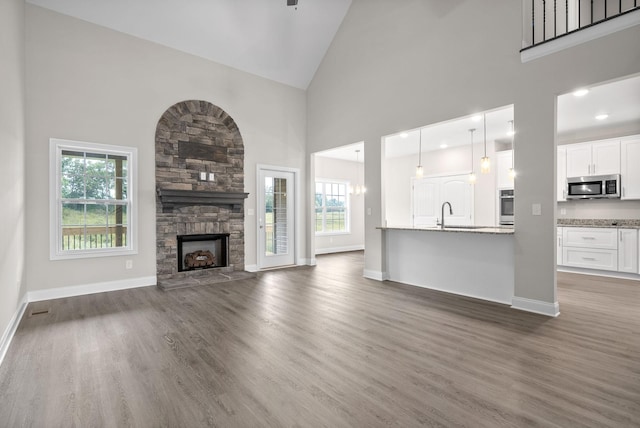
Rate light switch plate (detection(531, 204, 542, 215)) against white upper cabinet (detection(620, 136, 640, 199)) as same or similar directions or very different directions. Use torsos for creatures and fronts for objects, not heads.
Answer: same or similar directions

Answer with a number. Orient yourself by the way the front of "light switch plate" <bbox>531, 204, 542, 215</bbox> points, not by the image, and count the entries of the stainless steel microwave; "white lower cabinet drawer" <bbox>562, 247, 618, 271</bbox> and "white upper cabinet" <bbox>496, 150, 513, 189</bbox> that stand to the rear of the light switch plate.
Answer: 3

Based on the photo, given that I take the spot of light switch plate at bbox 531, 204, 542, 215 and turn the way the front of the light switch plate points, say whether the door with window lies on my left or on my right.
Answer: on my right

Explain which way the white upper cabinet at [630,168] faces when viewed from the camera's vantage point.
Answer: facing the viewer

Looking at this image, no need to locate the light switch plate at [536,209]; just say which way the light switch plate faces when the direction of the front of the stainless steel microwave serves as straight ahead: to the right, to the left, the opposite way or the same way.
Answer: the same way

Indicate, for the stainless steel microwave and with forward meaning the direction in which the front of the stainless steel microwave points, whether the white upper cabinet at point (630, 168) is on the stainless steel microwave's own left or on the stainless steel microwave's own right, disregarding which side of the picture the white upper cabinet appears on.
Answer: on the stainless steel microwave's own left

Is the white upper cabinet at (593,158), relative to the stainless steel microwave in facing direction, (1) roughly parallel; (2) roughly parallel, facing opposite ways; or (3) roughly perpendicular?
roughly parallel

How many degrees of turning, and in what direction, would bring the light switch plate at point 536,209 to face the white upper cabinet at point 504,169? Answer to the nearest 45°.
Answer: approximately 180°

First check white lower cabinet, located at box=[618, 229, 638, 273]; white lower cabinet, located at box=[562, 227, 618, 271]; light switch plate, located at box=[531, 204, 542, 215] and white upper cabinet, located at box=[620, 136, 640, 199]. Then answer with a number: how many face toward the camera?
4

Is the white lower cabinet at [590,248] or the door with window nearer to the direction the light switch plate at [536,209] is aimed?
the door with window

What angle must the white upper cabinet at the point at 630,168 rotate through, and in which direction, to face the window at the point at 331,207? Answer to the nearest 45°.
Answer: approximately 90° to its right

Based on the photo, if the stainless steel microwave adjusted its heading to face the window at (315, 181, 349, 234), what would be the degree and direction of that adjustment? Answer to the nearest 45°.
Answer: approximately 90° to its right

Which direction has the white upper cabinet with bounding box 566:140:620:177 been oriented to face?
toward the camera

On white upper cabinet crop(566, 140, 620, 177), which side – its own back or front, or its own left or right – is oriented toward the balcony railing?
front

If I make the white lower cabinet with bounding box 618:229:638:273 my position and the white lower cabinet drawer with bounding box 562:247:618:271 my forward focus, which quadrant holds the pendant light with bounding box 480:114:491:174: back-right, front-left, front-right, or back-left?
front-left

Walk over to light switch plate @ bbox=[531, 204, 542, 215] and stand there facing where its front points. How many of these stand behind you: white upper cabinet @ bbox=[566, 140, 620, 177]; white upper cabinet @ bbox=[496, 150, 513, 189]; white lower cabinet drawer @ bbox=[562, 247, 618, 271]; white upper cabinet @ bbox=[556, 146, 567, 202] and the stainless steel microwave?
5

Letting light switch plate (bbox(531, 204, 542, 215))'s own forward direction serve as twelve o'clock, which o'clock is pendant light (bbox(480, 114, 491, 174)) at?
The pendant light is roughly at 5 o'clock from the light switch plate.

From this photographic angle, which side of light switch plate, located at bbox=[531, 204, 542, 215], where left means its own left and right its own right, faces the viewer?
front

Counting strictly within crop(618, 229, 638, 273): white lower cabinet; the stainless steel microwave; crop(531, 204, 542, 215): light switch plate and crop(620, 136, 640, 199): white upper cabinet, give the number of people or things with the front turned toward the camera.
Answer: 4

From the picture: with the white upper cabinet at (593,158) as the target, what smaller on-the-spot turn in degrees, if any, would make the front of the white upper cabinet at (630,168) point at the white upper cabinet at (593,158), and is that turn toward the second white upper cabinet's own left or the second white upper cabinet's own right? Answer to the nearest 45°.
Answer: approximately 90° to the second white upper cabinet's own right
